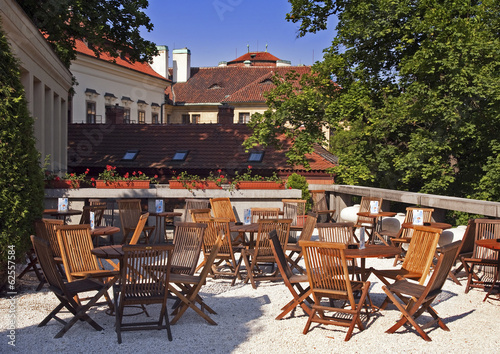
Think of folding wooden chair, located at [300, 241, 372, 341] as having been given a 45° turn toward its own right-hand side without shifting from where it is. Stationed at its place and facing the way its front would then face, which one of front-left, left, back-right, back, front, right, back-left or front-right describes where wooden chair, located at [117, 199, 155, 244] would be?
back-left

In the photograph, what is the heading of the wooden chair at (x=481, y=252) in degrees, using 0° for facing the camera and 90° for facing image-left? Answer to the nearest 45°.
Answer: approximately 45°

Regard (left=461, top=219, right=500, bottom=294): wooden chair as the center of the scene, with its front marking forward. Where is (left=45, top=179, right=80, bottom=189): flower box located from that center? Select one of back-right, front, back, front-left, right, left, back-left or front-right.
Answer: front-right

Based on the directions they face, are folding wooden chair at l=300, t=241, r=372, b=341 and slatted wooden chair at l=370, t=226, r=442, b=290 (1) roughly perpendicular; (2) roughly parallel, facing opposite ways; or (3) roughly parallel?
roughly parallel, facing opposite ways

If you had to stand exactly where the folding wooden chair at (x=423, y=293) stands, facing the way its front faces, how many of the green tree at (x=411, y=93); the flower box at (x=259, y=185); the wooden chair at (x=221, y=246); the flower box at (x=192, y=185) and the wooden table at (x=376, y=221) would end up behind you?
0

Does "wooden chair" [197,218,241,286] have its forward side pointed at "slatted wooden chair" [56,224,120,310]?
no

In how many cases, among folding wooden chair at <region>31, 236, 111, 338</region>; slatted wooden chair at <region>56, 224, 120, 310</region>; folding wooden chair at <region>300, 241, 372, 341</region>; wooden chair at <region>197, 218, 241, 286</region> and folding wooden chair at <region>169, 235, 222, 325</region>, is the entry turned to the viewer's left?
1

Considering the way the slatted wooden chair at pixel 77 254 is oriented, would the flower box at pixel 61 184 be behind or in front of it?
behind

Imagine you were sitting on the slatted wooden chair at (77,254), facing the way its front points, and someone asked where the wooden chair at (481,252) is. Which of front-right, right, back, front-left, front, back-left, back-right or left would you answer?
front-left

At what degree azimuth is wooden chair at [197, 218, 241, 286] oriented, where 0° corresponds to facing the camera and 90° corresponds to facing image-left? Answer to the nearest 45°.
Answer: approximately 225°

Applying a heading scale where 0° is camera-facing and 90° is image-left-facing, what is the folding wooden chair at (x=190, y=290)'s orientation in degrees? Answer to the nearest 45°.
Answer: approximately 90°

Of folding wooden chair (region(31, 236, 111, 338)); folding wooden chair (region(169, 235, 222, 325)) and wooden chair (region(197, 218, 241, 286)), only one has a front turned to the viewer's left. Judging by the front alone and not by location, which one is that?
folding wooden chair (region(169, 235, 222, 325))

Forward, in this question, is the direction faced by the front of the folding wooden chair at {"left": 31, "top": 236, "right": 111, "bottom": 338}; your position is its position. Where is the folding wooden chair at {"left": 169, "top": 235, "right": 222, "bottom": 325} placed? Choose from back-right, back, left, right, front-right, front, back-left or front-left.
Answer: front-right

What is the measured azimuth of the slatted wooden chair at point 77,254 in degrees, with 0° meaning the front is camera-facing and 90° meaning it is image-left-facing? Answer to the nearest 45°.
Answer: approximately 315°

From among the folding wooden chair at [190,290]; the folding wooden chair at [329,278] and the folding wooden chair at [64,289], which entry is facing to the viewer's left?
the folding wooden chair at [190,290]

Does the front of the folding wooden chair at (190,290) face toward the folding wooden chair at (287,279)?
no

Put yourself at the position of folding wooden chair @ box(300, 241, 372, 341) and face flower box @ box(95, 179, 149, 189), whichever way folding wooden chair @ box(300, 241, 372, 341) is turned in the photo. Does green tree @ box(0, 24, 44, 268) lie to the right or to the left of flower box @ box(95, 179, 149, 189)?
left
